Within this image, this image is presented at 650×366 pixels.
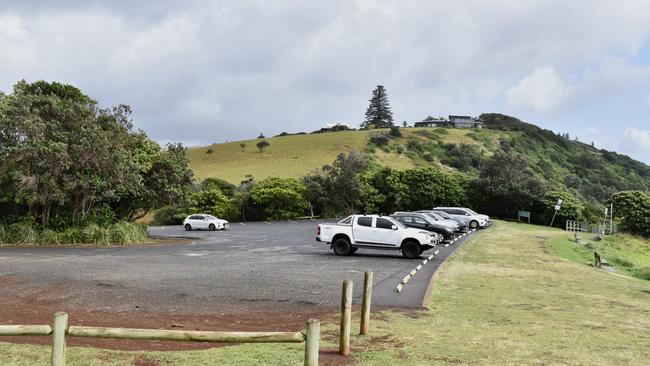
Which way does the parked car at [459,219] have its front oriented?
to the viewer's right

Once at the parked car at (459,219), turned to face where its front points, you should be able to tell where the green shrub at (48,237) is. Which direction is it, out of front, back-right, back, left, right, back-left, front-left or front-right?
back-right

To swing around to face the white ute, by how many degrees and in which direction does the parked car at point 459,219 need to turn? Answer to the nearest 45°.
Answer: approximately 90° to its right

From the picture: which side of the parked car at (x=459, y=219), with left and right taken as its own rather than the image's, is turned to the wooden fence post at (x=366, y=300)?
right

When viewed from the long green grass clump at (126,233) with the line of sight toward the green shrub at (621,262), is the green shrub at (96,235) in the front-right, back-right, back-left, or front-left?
back-right

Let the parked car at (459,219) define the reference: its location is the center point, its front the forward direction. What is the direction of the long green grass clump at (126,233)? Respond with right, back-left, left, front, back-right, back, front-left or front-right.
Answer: back-right

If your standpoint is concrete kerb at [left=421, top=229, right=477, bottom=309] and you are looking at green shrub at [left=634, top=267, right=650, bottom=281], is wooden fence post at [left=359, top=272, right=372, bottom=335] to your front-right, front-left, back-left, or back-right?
back-right

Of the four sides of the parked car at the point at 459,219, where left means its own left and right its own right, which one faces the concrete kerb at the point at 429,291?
right

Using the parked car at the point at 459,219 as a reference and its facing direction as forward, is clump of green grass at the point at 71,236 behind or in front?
behind

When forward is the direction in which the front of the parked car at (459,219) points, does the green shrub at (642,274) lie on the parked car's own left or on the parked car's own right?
on the parked car's own right

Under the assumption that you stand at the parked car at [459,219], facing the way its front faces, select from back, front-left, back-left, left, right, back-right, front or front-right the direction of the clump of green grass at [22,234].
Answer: back-right

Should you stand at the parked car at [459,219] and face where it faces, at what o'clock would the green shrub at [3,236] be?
The green shrub is roughly at 5 o'clock from the parked car.
